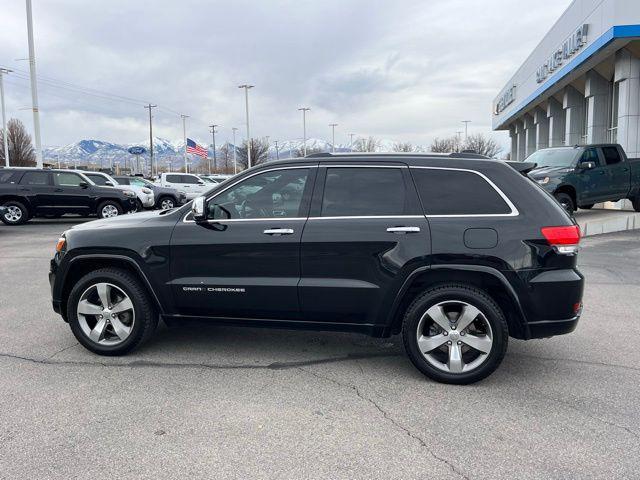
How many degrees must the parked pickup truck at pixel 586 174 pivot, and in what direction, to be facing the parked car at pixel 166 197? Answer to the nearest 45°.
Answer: approximately 45° to its right

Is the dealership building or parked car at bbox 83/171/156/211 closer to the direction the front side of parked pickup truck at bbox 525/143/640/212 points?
the parked car

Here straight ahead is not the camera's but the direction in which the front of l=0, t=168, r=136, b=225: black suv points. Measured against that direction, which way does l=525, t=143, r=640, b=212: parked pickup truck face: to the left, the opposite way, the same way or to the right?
the opposite way

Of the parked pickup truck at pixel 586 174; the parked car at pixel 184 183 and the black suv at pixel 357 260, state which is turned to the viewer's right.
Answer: the parked car at pixel 184 183

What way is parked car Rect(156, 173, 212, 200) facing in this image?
to the viewer's right

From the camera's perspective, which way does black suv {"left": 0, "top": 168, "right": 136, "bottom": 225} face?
to the viewer's right

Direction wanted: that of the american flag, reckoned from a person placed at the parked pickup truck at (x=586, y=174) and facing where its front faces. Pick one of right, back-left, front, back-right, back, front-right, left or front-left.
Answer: right

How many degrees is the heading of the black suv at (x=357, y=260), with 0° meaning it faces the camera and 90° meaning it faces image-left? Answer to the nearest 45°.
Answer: approximately 90°
